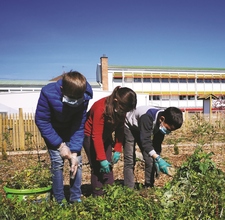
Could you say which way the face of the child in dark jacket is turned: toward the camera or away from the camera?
toward the camera

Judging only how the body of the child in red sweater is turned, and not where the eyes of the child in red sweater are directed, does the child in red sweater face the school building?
no

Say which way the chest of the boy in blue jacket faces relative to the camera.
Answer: toward the camera

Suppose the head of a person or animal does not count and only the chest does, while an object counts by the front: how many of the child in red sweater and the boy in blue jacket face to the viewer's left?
0

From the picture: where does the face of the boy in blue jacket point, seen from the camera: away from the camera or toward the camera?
toward the camera

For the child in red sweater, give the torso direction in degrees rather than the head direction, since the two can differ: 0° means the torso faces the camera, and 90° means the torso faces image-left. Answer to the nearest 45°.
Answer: approximately 315°

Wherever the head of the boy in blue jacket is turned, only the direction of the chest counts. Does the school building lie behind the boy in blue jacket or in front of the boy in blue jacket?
behind
